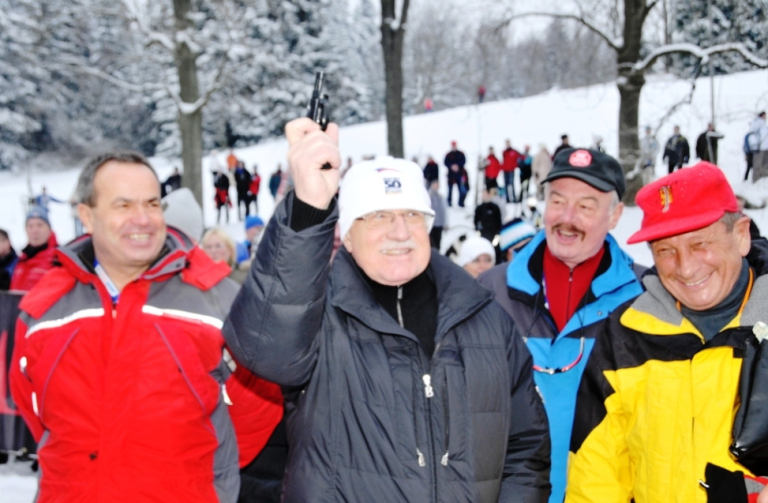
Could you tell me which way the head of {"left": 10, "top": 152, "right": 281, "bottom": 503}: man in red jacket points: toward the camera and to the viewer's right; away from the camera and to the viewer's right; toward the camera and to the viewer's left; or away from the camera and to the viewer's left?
toward the camera and to the viewer's right

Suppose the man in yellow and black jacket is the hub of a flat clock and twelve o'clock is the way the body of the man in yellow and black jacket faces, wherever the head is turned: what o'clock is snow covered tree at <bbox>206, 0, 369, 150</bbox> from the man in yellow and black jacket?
The snow covered tree is roughly at 5 o'clock from the man in yellow and black jacket.

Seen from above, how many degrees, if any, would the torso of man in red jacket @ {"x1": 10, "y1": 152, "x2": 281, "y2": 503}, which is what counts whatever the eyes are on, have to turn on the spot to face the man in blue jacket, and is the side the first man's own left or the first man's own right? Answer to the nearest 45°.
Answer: approximately 90° to the first man's own left

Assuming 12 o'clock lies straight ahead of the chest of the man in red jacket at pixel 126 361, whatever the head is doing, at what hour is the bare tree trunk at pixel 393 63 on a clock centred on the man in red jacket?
The bare tree trunk is roughly at 7 o'clock from the man in red jacket.

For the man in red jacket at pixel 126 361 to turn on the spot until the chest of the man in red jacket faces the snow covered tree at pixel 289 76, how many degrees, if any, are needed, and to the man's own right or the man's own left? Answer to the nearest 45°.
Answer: approximately 180°

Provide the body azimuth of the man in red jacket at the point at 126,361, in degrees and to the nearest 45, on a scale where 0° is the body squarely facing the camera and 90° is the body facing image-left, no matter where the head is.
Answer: approximately 0°

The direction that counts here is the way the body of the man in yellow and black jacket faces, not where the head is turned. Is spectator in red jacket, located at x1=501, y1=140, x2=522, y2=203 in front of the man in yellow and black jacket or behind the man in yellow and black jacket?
behind

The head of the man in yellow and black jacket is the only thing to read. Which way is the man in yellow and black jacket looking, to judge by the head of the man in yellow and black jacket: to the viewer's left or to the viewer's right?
to the viewer's left

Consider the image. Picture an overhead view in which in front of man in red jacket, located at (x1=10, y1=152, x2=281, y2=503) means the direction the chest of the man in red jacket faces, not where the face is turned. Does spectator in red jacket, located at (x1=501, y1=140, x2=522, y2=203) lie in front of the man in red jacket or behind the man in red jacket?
behind

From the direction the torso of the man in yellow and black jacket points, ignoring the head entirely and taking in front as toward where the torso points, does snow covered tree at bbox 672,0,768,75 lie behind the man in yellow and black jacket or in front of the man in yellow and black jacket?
behind

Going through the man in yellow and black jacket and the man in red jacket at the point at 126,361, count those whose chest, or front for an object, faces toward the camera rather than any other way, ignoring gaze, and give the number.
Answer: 2

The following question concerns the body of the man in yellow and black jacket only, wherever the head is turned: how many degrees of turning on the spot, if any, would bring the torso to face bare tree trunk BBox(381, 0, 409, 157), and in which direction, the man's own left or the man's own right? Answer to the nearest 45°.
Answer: approximately 135° to the man's own right
